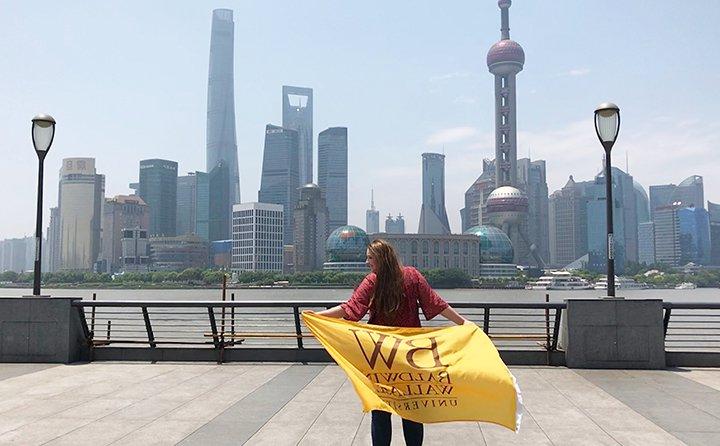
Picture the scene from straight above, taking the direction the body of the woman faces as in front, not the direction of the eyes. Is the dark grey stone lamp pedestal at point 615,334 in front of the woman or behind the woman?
in front

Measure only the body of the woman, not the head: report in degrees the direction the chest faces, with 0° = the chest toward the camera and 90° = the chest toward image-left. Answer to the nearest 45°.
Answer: approximately 180°

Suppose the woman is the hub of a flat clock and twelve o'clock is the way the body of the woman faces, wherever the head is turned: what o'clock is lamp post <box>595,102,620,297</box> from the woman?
The lamp post is roughly at 1 o'clock from the woman.

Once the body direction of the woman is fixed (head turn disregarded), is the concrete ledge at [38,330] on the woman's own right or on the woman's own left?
on the woman's own left
